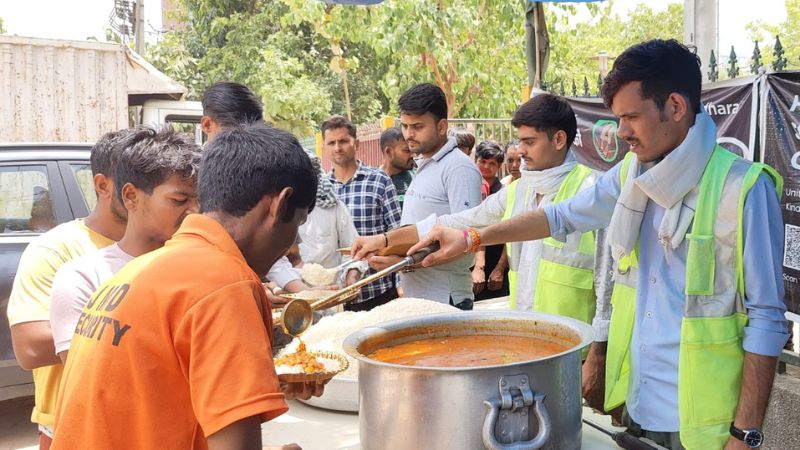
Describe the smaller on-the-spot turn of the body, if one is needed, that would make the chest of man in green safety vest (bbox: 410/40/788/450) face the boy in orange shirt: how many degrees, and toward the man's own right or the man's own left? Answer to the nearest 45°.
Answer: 0° — they already face them

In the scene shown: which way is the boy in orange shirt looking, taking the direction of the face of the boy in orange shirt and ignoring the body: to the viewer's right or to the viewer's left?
to the viewer's right

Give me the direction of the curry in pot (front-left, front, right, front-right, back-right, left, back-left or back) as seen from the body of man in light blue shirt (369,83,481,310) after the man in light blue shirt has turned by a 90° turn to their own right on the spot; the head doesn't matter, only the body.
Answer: back-left

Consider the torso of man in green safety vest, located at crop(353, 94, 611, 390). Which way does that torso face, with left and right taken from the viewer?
facing the viewer and to the left of the viewer

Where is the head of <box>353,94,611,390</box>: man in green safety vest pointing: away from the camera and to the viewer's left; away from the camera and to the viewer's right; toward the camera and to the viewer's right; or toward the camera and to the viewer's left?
toward the camera and to the viewer's left

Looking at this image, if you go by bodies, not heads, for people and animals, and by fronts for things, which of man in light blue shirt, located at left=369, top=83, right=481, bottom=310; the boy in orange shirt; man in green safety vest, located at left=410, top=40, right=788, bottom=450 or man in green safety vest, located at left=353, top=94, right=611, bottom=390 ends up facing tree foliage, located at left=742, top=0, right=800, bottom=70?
the boy in orange shirt

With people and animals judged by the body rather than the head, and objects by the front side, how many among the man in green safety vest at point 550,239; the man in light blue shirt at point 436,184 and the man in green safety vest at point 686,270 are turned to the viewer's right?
0

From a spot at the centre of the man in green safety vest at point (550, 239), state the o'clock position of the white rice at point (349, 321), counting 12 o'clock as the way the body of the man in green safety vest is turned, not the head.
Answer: The white rice is roughly at 1 o'clock from the man in green safety vest.

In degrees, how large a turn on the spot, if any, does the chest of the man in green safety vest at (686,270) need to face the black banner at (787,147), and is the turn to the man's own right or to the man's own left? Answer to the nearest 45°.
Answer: approximately 135° to the man's own right

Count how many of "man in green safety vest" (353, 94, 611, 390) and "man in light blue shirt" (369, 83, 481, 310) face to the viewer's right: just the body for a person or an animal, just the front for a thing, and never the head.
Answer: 0

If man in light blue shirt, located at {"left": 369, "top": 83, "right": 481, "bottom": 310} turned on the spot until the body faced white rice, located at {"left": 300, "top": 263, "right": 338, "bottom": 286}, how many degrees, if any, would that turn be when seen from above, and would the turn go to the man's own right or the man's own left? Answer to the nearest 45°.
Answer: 0° — they already face it

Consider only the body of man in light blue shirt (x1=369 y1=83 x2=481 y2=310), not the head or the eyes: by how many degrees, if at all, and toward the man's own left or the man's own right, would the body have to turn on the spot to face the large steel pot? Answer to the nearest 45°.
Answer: approximately 45° to the man's own left

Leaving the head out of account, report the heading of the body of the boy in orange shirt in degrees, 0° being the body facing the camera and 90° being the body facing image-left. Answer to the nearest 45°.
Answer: approximately 225°

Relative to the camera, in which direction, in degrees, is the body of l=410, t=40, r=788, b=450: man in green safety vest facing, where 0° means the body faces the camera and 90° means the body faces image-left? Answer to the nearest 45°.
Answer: approximately 45°

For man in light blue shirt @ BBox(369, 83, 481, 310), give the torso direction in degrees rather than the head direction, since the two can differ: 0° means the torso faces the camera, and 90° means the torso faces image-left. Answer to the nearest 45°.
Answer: approximately 45°

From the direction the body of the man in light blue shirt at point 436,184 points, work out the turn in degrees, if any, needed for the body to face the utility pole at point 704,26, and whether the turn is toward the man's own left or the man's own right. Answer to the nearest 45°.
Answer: approximately 180°

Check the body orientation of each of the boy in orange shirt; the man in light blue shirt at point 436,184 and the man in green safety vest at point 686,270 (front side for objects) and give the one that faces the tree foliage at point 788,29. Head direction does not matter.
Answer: the boy in orange shirt
